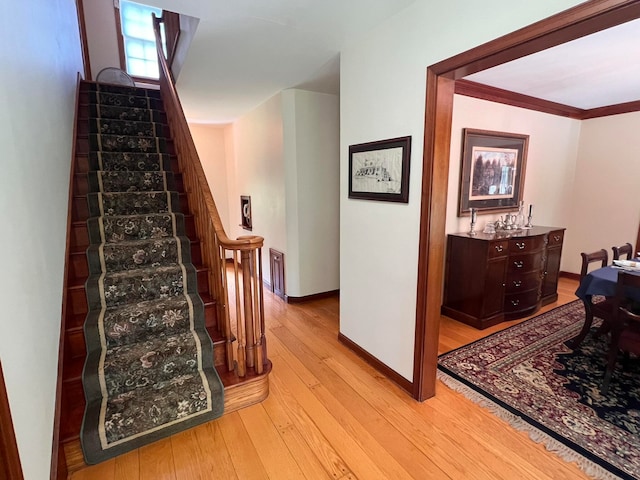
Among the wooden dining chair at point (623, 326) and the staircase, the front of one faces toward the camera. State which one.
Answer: the staircase

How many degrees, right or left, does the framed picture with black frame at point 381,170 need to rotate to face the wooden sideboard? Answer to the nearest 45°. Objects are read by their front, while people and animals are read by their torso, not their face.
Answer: approximately 180°

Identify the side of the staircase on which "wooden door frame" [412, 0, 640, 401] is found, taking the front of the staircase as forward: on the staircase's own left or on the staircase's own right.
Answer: on the staircase's own left

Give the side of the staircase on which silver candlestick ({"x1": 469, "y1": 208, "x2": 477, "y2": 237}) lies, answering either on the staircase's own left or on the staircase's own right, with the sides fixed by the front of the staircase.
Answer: on the staircase's own left

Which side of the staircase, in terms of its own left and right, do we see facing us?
front

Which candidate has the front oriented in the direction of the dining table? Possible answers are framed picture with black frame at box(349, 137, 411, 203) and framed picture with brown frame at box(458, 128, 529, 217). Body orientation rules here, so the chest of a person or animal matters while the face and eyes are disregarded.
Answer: framed picture with brown frame at box(458, 128, 529, 217)

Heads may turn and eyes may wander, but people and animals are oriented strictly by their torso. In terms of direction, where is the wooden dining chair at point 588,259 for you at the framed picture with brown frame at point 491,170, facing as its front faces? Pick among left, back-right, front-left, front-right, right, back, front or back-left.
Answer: front

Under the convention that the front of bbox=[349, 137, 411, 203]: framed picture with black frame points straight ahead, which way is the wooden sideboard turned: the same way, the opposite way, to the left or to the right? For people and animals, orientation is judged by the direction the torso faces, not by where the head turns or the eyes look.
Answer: to the left

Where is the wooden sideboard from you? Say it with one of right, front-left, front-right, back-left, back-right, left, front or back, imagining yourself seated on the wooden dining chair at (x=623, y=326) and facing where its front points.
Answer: left

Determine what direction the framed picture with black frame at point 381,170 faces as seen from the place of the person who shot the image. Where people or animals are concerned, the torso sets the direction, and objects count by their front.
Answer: facing the viewer and to the left of the viewer

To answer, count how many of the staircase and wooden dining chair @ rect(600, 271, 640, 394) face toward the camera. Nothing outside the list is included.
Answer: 1

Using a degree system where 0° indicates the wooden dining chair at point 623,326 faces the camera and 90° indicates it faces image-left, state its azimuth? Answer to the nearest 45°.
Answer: approximately 225°

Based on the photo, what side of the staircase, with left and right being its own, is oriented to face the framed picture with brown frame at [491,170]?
left

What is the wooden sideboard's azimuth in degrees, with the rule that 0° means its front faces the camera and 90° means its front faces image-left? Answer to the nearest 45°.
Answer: approximately 315°
